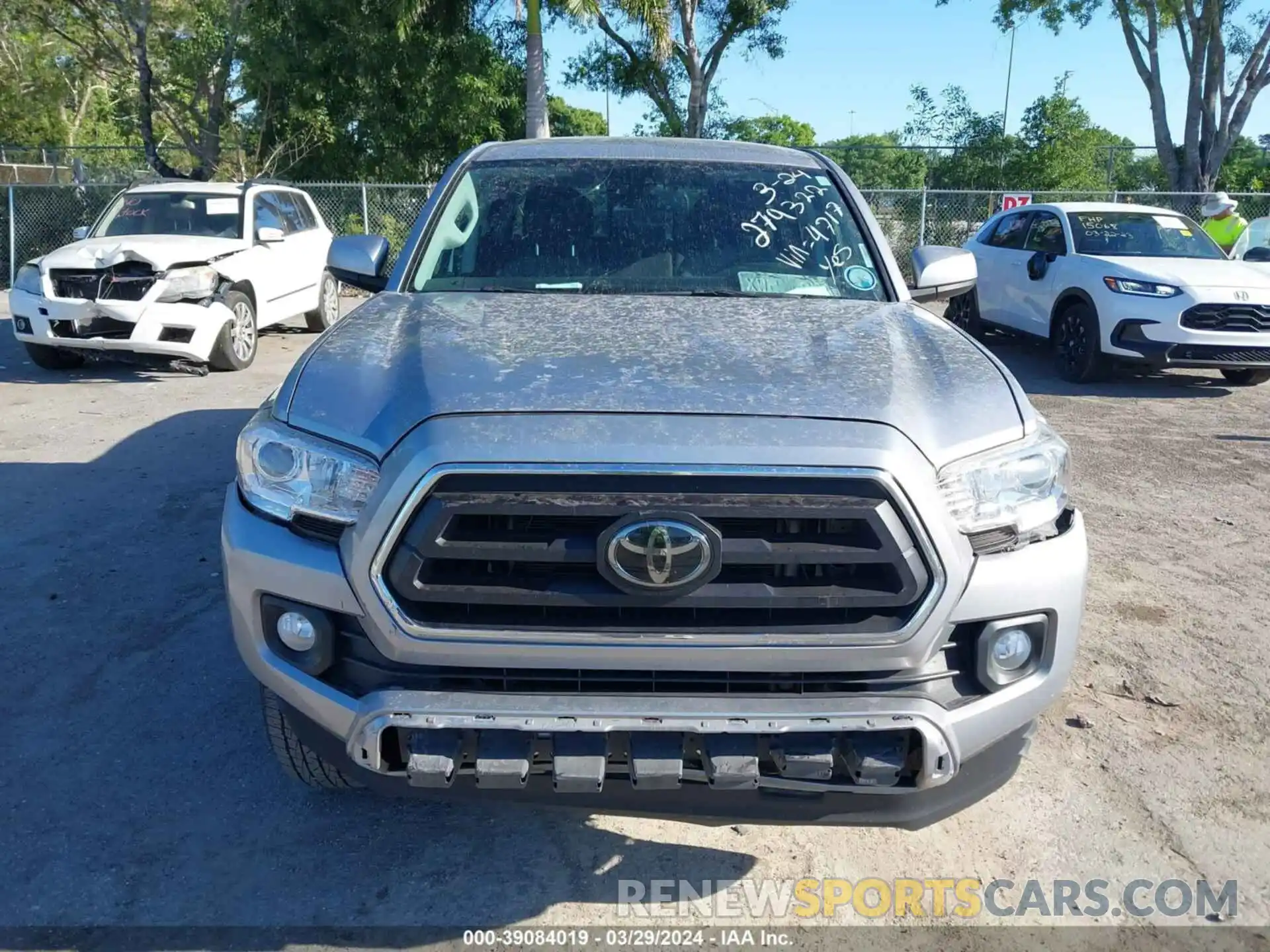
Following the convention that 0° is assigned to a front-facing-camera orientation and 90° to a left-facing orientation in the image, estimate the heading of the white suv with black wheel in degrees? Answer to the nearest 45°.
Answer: approximately 315°

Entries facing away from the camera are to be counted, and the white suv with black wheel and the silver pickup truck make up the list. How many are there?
0

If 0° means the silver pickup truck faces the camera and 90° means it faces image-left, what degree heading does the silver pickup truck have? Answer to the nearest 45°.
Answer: approximately 0°

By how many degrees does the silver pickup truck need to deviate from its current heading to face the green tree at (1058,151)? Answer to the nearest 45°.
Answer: approximately 180°

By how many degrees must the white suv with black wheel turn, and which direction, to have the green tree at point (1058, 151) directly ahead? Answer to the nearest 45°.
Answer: approximately 135° to its left

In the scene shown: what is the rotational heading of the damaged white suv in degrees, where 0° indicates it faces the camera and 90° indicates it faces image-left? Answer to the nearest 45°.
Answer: approximately 45°

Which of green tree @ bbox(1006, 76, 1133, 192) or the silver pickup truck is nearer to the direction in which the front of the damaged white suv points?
the silver pickup truck

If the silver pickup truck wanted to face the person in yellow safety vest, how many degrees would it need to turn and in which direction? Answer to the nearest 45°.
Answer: approximately 135° to its left

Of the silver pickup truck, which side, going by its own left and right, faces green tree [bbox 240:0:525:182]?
back

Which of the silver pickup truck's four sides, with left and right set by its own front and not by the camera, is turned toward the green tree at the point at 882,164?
back

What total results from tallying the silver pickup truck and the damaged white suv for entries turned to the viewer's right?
0

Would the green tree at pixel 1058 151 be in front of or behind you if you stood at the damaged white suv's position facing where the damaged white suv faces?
behind

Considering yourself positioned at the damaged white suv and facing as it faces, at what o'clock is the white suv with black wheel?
The white suv with black wheel is roughly at 8 o'clock from the damaged white suv.
